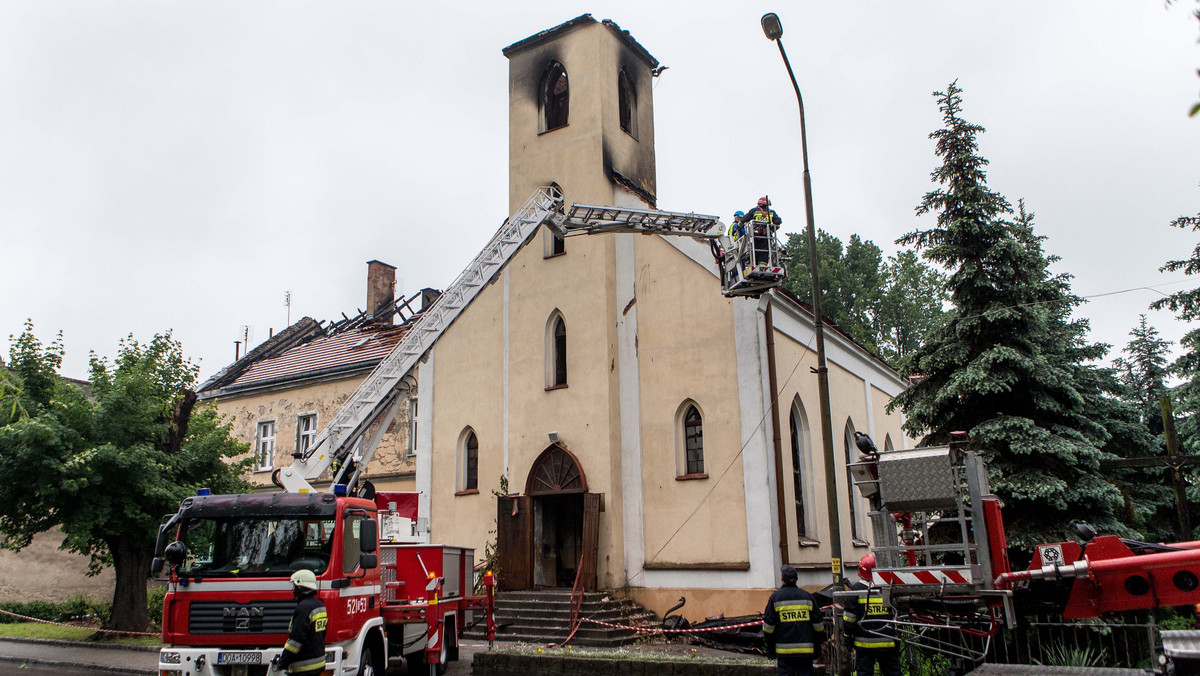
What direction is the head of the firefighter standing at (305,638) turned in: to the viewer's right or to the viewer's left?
to the viewer's left

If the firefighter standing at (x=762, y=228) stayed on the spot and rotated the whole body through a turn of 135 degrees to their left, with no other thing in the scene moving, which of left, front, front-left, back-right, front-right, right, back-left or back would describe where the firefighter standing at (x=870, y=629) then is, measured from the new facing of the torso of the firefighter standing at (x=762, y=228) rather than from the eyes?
front-left

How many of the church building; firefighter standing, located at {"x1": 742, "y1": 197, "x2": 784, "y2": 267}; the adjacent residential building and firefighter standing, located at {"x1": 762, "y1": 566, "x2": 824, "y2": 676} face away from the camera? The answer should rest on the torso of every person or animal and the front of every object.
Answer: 2

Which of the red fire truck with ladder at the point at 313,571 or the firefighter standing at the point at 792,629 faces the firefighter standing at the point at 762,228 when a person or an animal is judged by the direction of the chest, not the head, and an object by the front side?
the firefighter standing at the point at 792,629

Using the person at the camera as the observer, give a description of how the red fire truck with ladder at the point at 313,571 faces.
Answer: facing the viewer and to the left of the viewer

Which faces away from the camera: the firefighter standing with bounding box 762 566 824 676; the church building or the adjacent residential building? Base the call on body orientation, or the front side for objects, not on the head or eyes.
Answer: the firefighter standing

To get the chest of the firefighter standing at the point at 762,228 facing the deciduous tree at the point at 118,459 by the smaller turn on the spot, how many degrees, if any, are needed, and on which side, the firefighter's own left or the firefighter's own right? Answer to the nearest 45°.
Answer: approximately 90° to the firefighter's own left

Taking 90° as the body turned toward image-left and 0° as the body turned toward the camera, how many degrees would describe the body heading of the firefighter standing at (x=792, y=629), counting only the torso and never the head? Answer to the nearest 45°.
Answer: approximately 180°

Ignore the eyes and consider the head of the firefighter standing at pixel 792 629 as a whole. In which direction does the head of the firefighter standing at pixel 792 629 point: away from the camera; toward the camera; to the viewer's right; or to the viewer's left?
away from the camera

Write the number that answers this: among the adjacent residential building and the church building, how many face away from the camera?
0

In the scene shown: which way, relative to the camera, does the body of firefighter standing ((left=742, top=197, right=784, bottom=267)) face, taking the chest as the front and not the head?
away from the camera

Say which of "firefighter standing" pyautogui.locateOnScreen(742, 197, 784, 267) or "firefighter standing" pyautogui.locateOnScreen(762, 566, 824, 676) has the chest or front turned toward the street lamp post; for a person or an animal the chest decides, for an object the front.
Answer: "firefighter standing" pyautogui.locateOnScreen(762, 566, 824, 676)

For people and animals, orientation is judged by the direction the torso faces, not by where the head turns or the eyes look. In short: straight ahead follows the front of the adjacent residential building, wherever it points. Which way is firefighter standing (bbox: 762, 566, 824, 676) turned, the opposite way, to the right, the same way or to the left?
the opposite way

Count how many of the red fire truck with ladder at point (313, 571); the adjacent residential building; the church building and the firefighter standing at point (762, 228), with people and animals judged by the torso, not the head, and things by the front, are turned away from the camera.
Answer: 1

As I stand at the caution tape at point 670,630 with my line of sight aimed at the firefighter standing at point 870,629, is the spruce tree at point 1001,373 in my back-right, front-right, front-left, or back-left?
front-left

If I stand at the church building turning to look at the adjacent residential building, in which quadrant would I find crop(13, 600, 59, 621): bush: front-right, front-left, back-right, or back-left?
front-left
